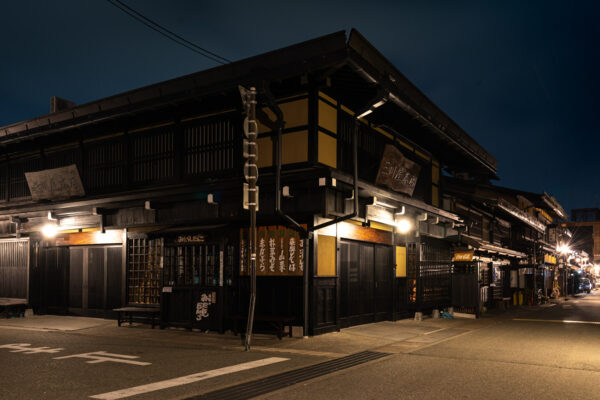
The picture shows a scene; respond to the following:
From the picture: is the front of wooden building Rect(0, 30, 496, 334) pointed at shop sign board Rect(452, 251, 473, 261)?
no

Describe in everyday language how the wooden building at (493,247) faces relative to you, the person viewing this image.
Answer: facing the viewer and to the right of the viewer

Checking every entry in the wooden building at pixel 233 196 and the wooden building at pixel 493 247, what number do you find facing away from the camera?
0

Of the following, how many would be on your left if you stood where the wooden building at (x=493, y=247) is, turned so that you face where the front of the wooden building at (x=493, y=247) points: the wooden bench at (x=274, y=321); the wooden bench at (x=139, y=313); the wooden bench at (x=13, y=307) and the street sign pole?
0

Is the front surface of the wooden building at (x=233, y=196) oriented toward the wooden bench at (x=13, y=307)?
no

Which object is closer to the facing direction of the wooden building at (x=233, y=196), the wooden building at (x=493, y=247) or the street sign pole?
the street sign pole

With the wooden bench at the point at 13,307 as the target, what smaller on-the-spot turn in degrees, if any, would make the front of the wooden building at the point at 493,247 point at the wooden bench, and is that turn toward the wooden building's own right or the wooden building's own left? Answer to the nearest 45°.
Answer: approximately 90° to the wooden building's own right

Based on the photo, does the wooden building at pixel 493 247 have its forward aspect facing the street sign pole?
no

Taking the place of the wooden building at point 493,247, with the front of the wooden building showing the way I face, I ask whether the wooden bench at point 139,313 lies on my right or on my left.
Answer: on my right
